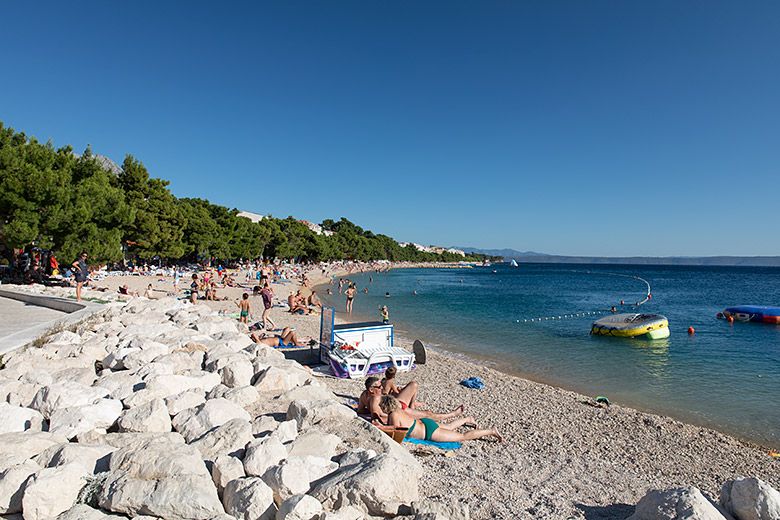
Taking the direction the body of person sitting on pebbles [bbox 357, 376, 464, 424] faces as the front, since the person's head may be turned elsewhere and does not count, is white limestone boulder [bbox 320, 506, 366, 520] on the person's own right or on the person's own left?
on the person's own right

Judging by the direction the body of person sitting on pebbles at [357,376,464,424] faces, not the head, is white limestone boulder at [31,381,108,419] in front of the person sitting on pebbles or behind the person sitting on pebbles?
behind

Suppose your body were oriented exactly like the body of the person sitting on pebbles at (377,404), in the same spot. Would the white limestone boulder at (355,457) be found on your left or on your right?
on your right

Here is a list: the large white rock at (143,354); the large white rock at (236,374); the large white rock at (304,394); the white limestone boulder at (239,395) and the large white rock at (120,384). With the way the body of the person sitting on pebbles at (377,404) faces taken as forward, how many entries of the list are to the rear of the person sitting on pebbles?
5

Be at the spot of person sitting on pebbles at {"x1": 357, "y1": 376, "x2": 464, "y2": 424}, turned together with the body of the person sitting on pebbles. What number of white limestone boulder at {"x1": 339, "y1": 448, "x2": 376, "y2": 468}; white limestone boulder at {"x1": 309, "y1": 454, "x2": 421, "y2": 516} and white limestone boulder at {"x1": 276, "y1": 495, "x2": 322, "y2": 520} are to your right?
3

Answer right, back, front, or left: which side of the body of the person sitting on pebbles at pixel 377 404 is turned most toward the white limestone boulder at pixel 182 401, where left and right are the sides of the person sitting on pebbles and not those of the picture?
back

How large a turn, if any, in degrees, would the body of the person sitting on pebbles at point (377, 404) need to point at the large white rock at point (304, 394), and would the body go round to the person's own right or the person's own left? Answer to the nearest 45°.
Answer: approximately 180°

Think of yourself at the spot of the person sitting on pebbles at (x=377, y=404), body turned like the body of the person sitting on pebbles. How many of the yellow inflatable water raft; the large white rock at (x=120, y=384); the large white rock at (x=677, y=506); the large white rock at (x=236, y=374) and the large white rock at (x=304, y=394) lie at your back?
3

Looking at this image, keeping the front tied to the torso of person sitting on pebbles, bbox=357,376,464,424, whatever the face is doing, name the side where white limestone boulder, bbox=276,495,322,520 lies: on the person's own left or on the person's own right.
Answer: on the person's own right

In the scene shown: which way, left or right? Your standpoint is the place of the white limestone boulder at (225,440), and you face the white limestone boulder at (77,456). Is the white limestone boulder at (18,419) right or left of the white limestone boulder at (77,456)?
right

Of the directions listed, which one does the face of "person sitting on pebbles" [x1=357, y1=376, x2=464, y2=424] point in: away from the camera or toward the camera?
toward the camera

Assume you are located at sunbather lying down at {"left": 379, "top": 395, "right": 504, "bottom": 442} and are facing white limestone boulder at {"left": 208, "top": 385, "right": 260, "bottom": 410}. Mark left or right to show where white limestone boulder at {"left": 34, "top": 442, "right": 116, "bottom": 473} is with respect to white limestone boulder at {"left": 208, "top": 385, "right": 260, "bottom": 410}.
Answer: left

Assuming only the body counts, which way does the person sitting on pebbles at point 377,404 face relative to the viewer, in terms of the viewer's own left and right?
facing to the right of the viewer

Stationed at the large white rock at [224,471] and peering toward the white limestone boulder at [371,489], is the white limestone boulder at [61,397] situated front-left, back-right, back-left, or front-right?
back-left
